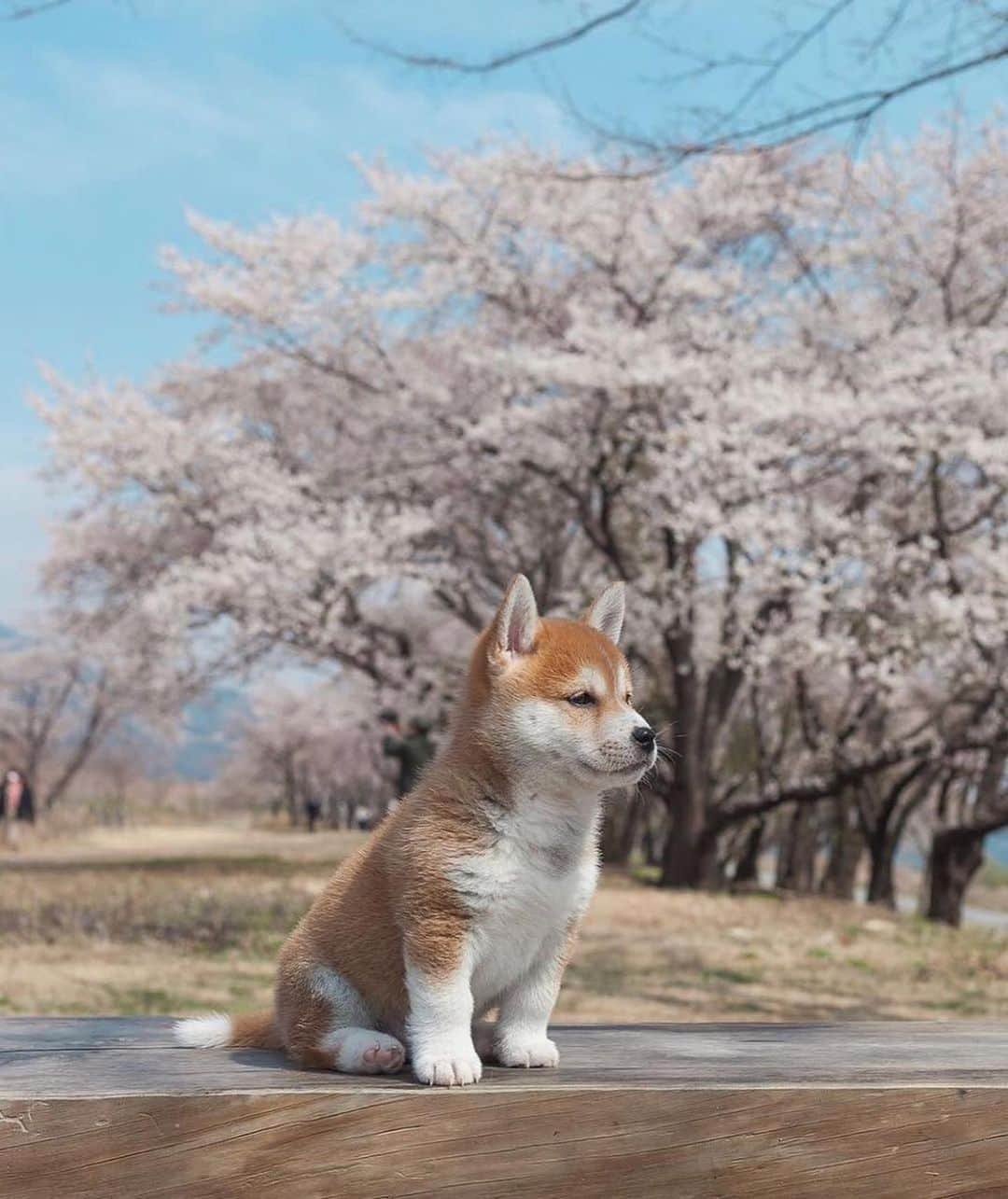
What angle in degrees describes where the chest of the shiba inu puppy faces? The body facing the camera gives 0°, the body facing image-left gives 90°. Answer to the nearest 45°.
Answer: approximately 315°

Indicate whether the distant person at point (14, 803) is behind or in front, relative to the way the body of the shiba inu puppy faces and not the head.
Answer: behind
